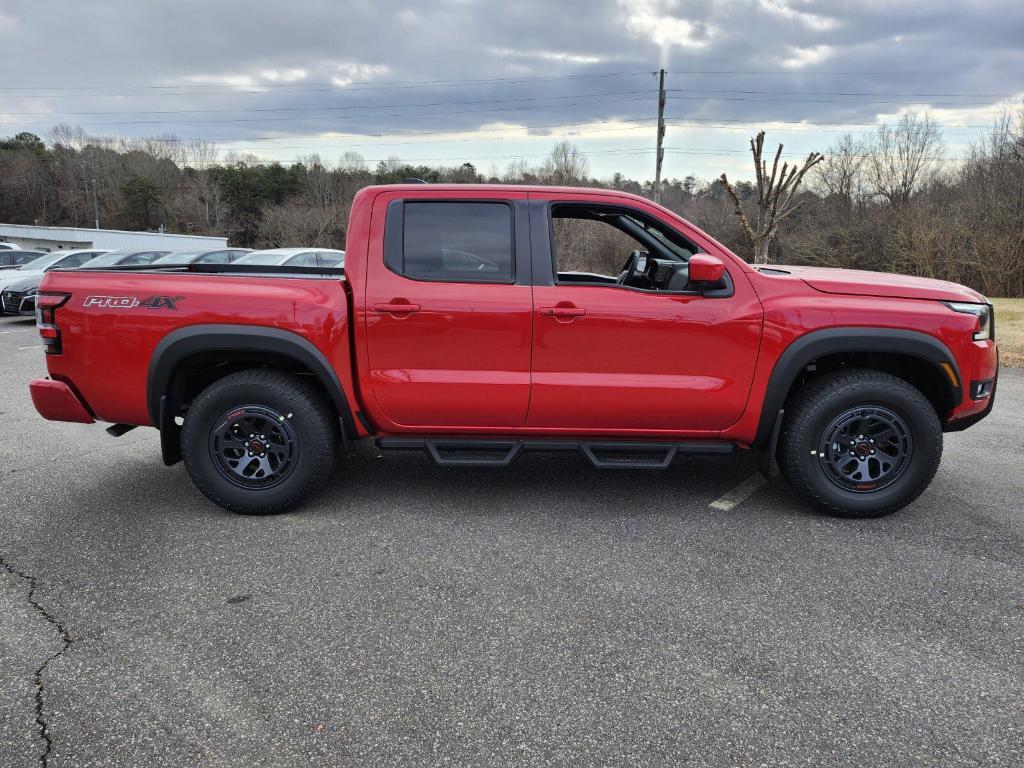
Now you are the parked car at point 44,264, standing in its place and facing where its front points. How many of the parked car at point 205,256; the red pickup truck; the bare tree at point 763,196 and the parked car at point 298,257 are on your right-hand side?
0

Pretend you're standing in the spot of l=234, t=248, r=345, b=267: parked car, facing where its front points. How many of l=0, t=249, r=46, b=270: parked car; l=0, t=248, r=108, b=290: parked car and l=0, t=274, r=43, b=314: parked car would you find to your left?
0

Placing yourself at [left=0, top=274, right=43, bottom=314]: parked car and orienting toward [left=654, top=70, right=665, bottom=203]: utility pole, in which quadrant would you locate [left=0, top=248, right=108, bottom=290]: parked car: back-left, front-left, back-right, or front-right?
front-left

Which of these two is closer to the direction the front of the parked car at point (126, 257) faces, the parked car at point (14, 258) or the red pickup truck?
the red pickup truck

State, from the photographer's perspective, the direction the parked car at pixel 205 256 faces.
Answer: facing the viewer and to the left of the viewer

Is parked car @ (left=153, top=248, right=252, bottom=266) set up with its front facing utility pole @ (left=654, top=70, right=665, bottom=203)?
no

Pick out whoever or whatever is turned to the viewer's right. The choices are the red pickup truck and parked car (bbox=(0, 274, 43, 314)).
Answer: the red pickup truck

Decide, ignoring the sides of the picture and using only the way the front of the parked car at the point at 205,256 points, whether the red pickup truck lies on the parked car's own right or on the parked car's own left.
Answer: on the parked car's own left

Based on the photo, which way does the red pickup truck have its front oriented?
to the viewer's right

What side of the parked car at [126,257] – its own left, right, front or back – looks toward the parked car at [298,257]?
left

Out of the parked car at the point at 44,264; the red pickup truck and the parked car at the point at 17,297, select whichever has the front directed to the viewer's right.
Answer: the red pickup truck

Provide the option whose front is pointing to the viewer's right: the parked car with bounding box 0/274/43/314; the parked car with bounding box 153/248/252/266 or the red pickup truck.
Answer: the red pickup truck

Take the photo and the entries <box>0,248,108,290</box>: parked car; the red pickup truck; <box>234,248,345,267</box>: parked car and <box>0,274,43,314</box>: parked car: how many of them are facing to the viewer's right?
1

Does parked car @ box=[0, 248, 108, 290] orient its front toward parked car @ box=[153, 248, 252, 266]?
no

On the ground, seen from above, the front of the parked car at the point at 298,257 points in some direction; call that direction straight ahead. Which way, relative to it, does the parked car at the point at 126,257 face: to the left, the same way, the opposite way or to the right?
the same way

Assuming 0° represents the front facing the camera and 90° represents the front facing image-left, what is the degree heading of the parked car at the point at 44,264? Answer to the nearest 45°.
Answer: approximately 45°

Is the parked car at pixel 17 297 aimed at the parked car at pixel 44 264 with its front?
no

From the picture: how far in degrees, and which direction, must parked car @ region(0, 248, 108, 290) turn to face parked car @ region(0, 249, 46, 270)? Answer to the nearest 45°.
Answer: approximately 135° to its right

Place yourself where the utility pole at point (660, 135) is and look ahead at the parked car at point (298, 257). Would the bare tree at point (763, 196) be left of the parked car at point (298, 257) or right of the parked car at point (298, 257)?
left

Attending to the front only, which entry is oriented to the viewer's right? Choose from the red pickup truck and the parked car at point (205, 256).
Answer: the red pickup truck

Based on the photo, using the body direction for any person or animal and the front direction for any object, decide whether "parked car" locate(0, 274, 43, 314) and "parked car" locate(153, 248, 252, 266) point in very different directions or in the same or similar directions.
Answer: same or similar directions

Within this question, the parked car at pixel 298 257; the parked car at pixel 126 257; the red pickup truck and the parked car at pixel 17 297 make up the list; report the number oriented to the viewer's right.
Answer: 1

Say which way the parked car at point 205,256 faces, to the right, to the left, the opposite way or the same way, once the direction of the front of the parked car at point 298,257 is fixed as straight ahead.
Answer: the same way

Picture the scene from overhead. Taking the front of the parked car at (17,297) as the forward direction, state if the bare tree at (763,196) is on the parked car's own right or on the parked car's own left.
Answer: on the parked car's own left

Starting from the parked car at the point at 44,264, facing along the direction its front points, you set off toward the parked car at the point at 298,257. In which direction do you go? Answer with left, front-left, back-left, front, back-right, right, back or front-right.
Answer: left
